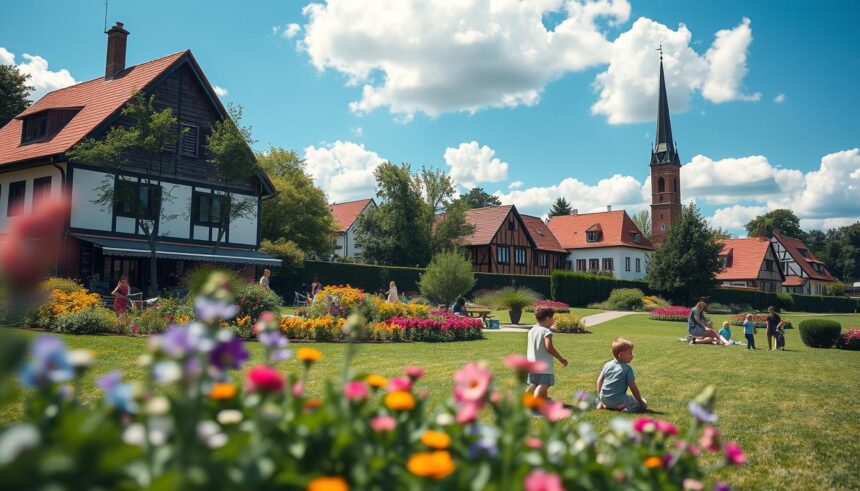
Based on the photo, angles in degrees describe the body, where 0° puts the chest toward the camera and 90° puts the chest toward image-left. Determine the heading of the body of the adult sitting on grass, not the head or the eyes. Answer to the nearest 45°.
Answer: approximately 270°

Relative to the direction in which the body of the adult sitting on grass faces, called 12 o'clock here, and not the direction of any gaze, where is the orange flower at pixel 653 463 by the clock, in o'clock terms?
The orange flower is roughly at 3 o'clock from the adult sitting on grass.

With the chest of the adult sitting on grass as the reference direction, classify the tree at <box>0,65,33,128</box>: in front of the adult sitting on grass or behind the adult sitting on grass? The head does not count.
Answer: behind

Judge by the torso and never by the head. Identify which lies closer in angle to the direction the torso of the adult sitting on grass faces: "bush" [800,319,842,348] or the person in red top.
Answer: the bush

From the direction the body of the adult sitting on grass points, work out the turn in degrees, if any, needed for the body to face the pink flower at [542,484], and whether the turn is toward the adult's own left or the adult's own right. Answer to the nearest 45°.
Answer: approximately 90° to the adult's own right

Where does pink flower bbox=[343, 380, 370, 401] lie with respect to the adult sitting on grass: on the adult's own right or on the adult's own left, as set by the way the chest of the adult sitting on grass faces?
on the adult's own right

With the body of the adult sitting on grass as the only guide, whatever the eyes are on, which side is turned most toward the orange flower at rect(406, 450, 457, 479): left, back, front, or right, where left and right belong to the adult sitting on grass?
right

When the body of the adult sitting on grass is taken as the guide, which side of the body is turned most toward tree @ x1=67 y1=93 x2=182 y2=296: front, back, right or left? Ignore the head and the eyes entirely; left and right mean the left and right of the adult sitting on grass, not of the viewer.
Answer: back

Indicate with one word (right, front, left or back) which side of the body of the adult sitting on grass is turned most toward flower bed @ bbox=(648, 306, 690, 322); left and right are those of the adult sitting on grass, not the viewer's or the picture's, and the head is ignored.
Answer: left

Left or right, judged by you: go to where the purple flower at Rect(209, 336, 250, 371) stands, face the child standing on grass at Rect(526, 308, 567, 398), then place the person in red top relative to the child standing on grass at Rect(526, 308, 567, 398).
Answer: left

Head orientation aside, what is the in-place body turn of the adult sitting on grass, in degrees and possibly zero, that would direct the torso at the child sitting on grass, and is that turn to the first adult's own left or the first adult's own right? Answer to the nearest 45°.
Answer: approximately 90° to the first adult's own right

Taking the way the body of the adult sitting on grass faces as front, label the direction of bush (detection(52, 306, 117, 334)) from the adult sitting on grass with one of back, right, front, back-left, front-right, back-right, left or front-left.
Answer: back-right

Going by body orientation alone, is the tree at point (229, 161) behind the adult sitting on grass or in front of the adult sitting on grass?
behind

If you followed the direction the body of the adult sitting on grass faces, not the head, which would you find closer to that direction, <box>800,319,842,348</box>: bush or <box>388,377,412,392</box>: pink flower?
the bush
